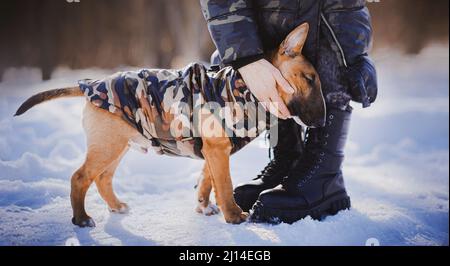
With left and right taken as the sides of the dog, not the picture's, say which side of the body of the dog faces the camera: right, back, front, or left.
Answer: right
